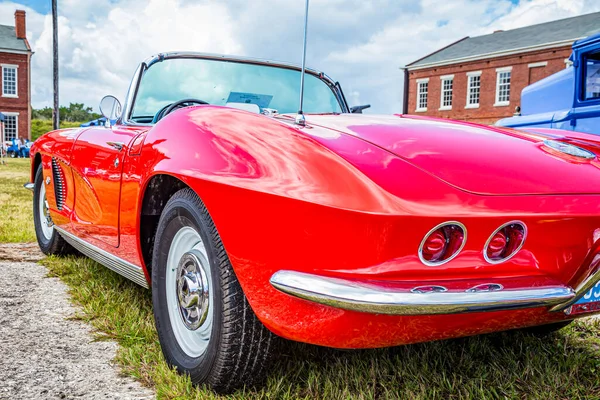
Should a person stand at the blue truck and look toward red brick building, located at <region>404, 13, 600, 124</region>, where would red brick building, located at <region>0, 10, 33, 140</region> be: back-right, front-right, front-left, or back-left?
front-left

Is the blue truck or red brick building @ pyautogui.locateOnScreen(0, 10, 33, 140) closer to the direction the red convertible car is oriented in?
the red brick building

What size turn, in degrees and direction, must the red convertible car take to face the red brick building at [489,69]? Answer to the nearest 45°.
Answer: approximately 45° to its right

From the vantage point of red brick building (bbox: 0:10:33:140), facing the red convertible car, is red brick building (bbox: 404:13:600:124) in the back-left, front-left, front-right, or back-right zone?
front-left

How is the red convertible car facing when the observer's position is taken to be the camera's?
facing away from the viewer and to the left of the viewer

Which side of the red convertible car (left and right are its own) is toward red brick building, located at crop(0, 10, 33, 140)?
front

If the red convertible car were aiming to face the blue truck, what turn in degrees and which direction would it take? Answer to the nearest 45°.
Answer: approximately 90° to its right
